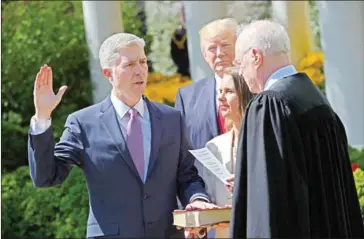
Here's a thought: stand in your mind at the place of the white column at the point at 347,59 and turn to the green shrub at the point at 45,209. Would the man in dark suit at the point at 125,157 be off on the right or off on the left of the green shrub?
left

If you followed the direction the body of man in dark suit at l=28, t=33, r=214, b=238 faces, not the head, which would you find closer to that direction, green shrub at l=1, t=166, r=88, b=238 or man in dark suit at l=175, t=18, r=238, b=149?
the man in dark suit

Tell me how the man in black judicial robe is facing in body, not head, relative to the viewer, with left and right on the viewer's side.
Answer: facing away from the viewer and to the left of the viewer

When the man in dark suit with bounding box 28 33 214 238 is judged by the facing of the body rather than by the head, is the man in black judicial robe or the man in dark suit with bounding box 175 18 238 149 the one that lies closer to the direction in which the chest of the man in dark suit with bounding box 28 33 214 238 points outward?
the man in black judicial robe

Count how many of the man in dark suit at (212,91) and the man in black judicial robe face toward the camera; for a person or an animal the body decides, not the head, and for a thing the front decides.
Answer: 1

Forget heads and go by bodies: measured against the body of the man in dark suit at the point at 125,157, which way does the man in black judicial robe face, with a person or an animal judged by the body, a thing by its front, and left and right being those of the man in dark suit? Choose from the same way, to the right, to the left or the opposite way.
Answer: the opposite way

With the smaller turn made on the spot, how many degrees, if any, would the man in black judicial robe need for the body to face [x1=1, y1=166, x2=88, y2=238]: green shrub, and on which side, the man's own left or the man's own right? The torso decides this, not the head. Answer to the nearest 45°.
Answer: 0° — they already face it

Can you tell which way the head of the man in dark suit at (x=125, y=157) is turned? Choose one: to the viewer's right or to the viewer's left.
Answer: to the viewer's right

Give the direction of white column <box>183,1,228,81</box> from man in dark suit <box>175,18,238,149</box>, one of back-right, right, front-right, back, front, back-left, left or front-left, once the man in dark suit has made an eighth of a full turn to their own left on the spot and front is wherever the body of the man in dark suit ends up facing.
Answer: back-left

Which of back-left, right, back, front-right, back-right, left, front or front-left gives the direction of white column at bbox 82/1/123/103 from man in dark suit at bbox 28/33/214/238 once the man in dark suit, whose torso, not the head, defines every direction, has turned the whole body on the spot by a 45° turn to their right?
back

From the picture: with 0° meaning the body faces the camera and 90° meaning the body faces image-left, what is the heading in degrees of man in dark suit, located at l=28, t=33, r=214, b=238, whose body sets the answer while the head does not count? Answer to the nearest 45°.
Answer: approximately 315°

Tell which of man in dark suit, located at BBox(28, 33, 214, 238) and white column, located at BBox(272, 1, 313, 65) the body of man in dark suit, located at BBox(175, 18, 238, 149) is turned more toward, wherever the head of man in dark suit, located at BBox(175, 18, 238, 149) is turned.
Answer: the man in dark suit

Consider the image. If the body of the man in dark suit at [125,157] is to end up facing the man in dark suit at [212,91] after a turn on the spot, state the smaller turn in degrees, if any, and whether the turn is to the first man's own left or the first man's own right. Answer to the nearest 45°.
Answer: approximately 90° to the first man's own left

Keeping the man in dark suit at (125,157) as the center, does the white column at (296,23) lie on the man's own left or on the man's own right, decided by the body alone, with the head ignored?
on the man's own left
